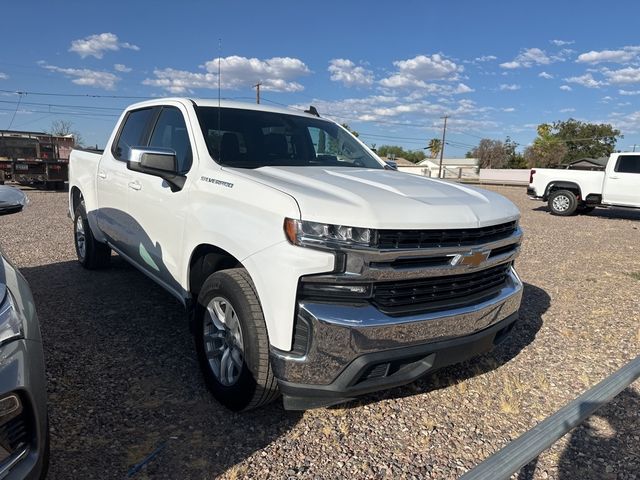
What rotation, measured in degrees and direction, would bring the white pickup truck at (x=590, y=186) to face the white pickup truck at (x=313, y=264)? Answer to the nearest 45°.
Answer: approximately 90° to its right

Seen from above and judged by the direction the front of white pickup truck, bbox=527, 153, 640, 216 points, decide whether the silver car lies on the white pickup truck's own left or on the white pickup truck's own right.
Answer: on the white pickup truck's own right

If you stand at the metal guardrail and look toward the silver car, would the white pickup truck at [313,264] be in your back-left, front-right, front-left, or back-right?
front-right

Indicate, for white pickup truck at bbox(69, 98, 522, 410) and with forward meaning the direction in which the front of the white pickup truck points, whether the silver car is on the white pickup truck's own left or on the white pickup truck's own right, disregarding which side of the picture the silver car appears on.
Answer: on the white pickup truck's own right

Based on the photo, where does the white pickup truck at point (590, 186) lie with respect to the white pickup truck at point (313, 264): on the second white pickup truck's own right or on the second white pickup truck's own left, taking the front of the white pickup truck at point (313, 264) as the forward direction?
on the second white pickup truck's own left

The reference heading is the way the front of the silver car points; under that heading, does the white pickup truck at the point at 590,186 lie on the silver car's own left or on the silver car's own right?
on the silver car's own left

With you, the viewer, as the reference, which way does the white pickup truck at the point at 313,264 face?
facing the viewer and to the right of the viewer

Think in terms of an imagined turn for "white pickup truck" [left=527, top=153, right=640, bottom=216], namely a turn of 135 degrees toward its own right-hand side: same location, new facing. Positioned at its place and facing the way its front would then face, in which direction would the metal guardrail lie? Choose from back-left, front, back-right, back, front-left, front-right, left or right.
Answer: front-left

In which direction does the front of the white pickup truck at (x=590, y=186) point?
to the viewer's right

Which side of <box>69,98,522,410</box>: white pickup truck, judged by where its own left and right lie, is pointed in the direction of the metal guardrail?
front

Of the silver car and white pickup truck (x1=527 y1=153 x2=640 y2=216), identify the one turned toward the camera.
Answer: the silver car

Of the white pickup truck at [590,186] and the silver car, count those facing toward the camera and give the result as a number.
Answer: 1
